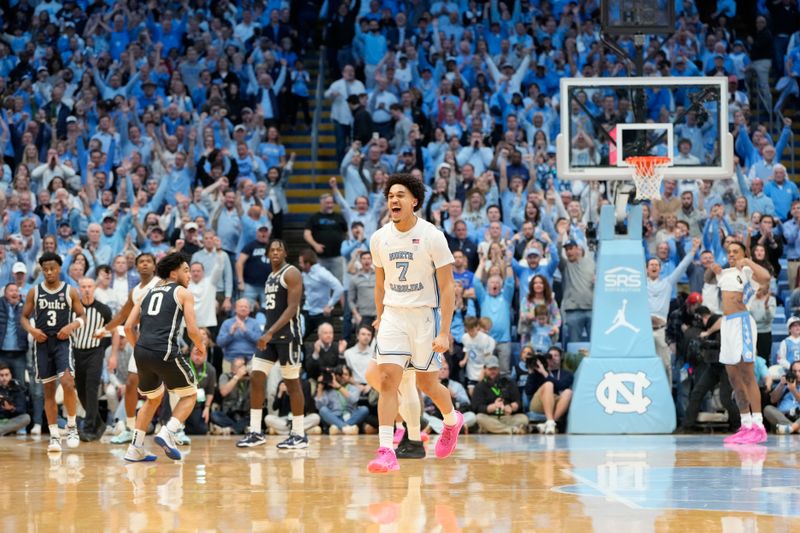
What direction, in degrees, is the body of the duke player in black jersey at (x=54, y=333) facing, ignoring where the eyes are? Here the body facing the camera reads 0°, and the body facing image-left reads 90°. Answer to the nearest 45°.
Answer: approximately 0°

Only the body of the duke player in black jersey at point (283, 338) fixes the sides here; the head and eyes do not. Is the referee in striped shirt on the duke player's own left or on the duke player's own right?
on the duke player's own right

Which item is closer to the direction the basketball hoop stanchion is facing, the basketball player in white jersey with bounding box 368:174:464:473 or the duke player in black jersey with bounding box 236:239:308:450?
the basketball player in white jersey

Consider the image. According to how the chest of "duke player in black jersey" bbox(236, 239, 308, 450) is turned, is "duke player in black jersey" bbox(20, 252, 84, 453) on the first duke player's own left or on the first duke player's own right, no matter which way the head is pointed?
on the first duke player's own right

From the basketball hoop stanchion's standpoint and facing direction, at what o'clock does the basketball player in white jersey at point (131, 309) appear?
The basketball player in white jersey is roughly at 2 o'clock from the basketball hoop stanchion.
